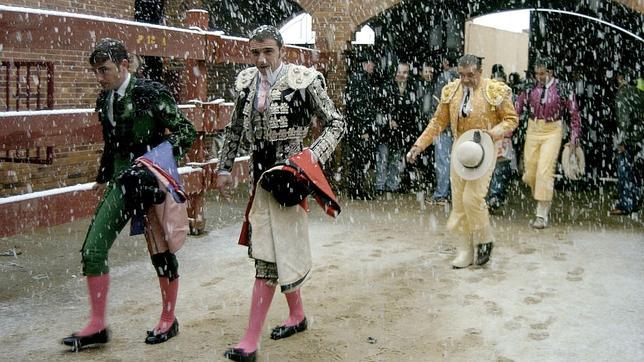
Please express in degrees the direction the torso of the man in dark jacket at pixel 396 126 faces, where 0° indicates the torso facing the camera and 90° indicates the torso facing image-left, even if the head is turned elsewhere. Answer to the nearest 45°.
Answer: approximately 0°

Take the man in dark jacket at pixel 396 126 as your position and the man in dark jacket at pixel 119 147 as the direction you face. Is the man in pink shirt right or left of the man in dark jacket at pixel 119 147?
left

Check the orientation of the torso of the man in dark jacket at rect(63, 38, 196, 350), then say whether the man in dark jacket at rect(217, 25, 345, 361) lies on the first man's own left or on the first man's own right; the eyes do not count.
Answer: on the first man's own left

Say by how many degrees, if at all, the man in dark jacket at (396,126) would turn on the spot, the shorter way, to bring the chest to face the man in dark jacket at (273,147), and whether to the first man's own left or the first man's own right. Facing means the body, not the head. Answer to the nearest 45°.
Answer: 0° — they already face them

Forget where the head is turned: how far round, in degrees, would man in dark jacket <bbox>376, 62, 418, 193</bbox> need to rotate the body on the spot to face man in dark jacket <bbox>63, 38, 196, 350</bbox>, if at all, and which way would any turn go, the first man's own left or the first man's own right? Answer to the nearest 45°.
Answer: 0° — they already face them

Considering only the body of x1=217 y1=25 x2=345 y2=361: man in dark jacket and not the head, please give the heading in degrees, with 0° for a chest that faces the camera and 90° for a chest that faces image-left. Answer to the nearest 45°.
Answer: approximately 45°

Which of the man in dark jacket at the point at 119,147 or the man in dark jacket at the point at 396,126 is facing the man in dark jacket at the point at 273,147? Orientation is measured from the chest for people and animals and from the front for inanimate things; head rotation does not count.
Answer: the man in dark jacket at the point at 396,126

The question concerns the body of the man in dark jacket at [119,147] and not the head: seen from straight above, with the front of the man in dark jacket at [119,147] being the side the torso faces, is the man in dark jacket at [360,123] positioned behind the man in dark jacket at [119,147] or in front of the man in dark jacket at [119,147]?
behind

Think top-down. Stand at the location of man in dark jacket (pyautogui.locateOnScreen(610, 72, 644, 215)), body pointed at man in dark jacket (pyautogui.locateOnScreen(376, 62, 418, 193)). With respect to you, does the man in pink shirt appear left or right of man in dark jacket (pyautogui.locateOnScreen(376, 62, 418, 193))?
left
